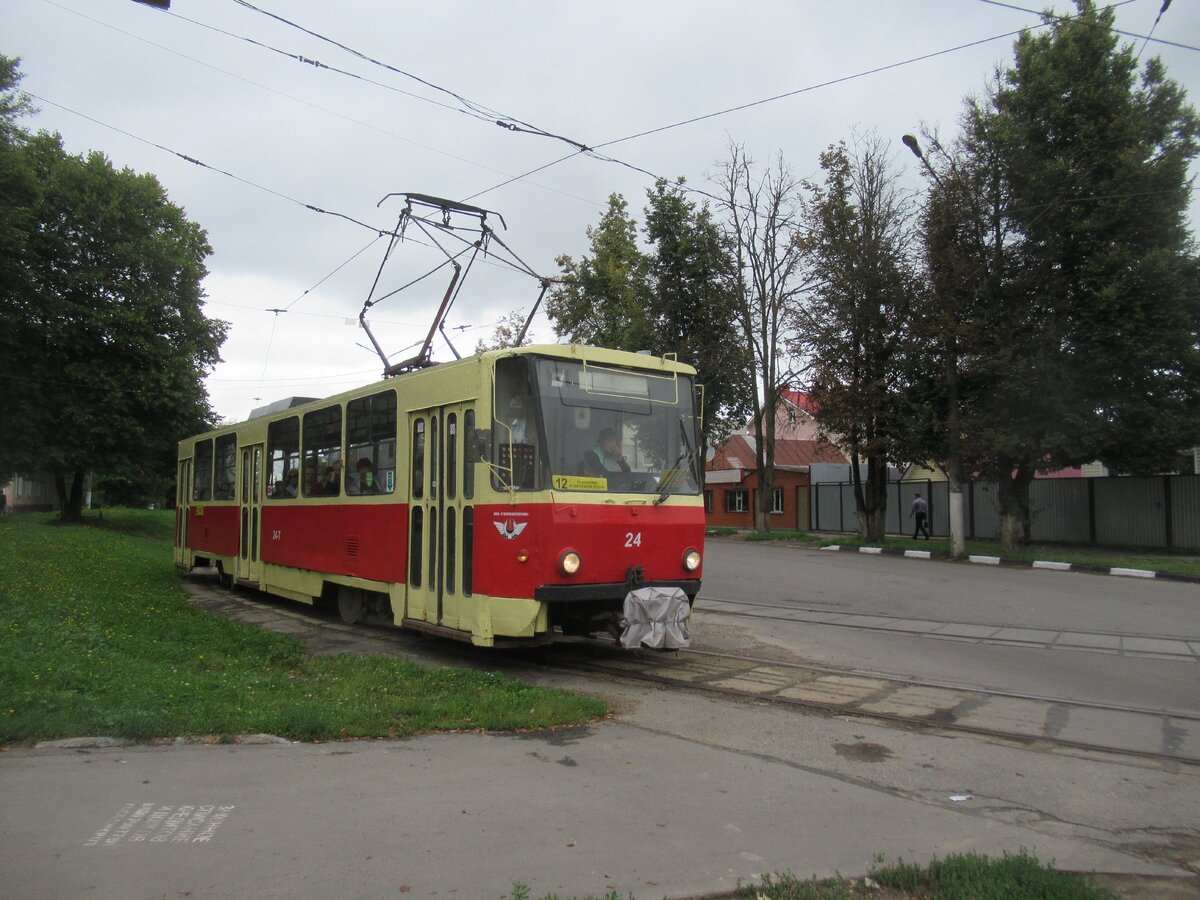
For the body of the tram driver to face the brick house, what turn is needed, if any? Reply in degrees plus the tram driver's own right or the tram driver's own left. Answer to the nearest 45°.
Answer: approximately 135° to the tram driver's own left

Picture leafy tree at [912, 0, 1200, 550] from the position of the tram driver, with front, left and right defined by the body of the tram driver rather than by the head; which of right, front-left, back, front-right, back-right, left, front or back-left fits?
left

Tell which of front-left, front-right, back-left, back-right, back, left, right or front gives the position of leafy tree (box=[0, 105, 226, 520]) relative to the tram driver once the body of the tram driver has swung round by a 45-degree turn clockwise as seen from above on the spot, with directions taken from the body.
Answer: back-right

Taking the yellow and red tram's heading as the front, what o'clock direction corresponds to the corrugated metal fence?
The corrugated metal fence is roughly at 9 o'clock from the yellow and red tram.

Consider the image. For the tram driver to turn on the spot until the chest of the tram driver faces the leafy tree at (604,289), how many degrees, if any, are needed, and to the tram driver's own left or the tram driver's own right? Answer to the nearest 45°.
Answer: approximately 135° to the tram driver's own left

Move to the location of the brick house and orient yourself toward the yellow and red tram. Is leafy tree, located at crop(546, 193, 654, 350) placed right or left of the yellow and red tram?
right

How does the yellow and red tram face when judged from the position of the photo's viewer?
facing the viewer and to the right of the viewer

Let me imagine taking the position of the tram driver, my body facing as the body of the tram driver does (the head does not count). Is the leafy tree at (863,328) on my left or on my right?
on my left

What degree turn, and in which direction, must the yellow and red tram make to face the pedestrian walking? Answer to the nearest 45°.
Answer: approximately 90° to its left

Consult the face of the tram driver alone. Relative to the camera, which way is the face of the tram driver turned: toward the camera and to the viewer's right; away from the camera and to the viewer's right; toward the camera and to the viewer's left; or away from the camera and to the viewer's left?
toward the camera and to the viewer's right

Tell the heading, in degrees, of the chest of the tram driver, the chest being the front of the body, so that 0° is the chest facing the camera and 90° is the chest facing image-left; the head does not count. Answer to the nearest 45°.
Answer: approximately 315°

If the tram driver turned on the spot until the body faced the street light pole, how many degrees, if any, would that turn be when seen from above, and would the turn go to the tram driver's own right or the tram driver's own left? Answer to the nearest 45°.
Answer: approximately 90° to the tram driver's own left

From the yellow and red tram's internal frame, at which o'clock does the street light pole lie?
The street light pole is roughly at 9 o'clock from the yellow and red tram.
